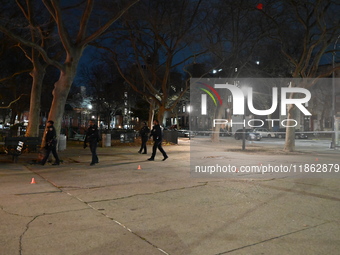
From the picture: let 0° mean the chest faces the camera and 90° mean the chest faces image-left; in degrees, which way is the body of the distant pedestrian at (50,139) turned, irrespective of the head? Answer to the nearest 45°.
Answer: approximately 90°

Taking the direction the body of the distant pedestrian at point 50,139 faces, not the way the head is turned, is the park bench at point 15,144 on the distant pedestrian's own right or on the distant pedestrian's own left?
on the distant pedestrian's own right
